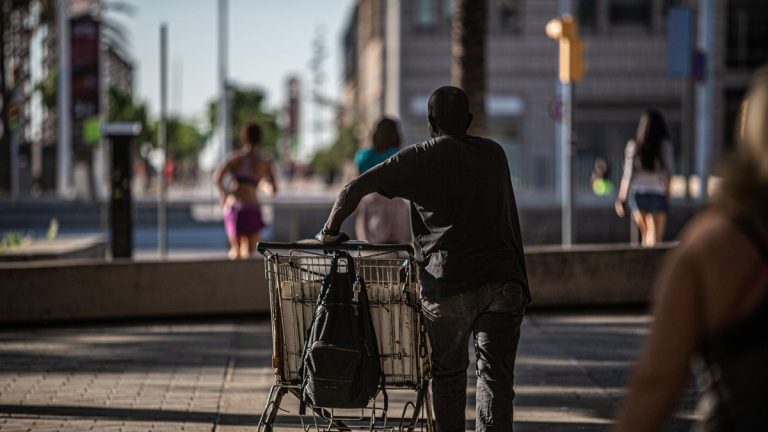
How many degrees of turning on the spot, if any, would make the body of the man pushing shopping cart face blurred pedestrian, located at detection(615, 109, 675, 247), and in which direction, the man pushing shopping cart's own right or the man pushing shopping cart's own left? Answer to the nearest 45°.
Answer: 0° — they already face them

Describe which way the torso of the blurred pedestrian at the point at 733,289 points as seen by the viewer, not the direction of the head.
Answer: away from the camera

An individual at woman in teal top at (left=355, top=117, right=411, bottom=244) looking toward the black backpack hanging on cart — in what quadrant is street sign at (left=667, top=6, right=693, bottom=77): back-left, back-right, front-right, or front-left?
back-left

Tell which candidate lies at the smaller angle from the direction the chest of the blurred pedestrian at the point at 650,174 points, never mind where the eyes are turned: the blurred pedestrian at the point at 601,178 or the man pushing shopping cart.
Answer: the blurred pedestrian

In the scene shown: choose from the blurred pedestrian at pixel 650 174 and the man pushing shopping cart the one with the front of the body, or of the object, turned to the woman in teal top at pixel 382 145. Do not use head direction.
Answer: the man pushing shopping cart

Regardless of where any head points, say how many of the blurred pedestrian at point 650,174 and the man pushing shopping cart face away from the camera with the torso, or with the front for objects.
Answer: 2

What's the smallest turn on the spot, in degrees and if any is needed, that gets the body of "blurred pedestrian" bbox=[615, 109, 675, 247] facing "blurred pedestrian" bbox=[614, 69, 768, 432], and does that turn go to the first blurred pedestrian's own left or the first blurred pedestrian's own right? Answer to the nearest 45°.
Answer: approximately 180°

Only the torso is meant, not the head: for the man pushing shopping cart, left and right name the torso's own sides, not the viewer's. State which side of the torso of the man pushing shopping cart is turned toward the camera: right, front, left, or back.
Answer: back

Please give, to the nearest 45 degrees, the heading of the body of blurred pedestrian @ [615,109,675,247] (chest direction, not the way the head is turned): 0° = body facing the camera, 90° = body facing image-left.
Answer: approximately 180°

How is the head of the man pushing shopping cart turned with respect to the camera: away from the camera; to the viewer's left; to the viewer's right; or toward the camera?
away from the camera

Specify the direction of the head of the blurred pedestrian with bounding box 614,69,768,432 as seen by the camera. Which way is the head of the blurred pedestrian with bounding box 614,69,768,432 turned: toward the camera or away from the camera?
away from the camera

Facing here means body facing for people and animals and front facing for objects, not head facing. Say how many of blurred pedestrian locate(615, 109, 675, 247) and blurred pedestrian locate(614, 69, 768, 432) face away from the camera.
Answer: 2
